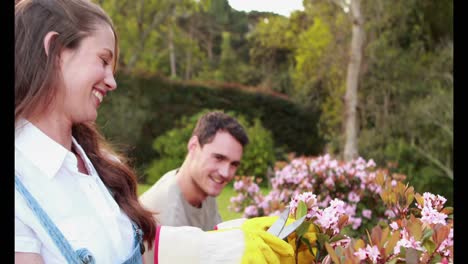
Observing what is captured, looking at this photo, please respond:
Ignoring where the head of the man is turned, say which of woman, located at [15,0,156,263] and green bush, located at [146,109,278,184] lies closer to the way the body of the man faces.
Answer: the woman

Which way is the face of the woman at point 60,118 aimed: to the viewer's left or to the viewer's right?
to the viewer's right

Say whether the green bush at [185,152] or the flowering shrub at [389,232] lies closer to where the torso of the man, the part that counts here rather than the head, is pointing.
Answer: the flowering shrub

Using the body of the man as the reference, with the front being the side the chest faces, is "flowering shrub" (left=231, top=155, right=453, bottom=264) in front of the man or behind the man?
in front

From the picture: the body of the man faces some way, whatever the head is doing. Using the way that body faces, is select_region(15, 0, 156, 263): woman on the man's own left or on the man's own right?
on the man's own right

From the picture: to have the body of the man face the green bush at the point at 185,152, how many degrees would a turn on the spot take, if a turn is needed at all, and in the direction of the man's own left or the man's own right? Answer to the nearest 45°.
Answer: approximately 135° to the man's own left
